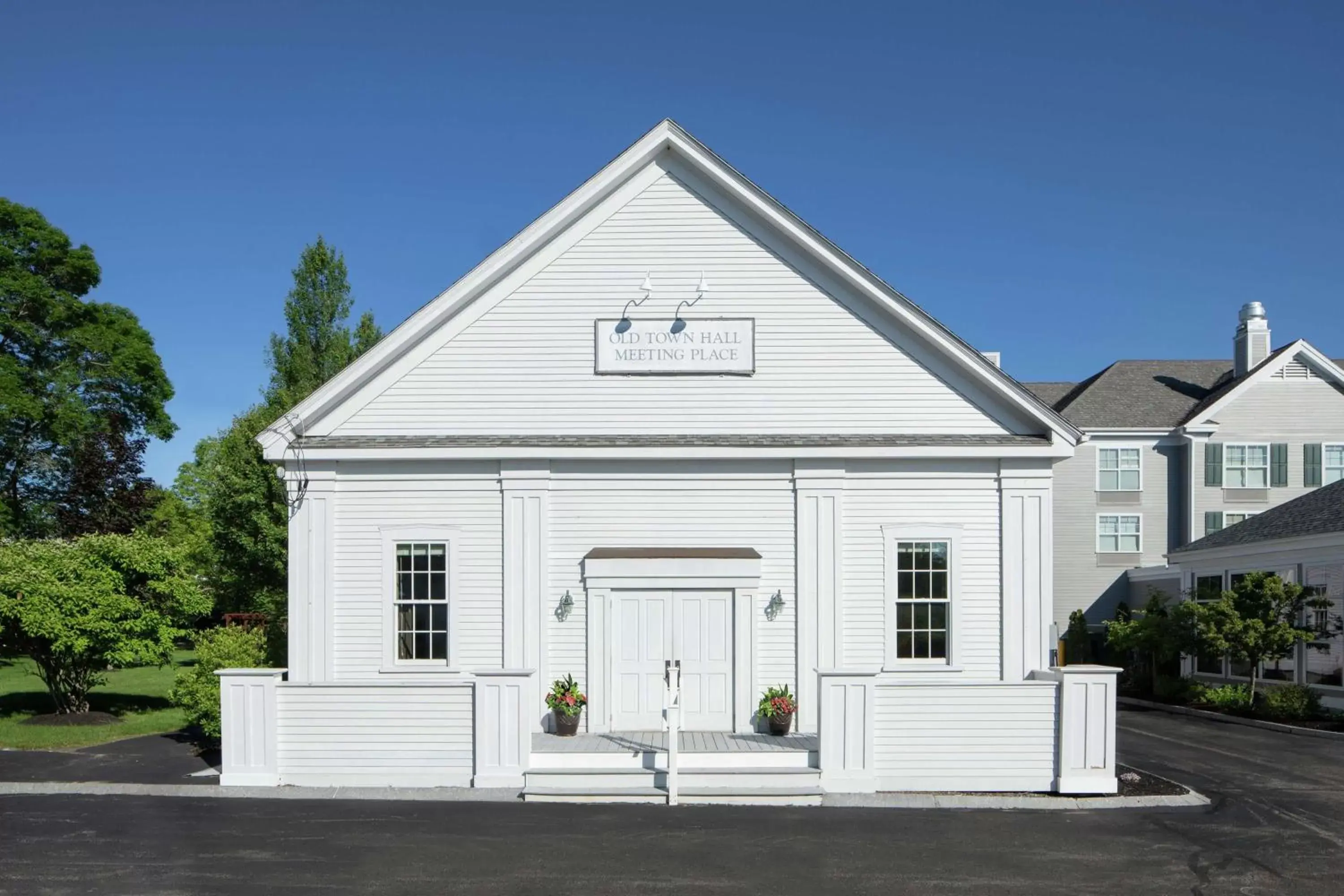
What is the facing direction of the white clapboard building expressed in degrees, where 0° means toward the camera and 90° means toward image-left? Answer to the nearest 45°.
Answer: approximately 0°
